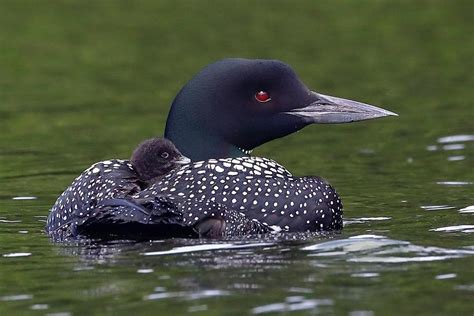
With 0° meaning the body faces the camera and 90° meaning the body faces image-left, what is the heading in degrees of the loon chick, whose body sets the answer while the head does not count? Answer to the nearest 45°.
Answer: approximately 270°
